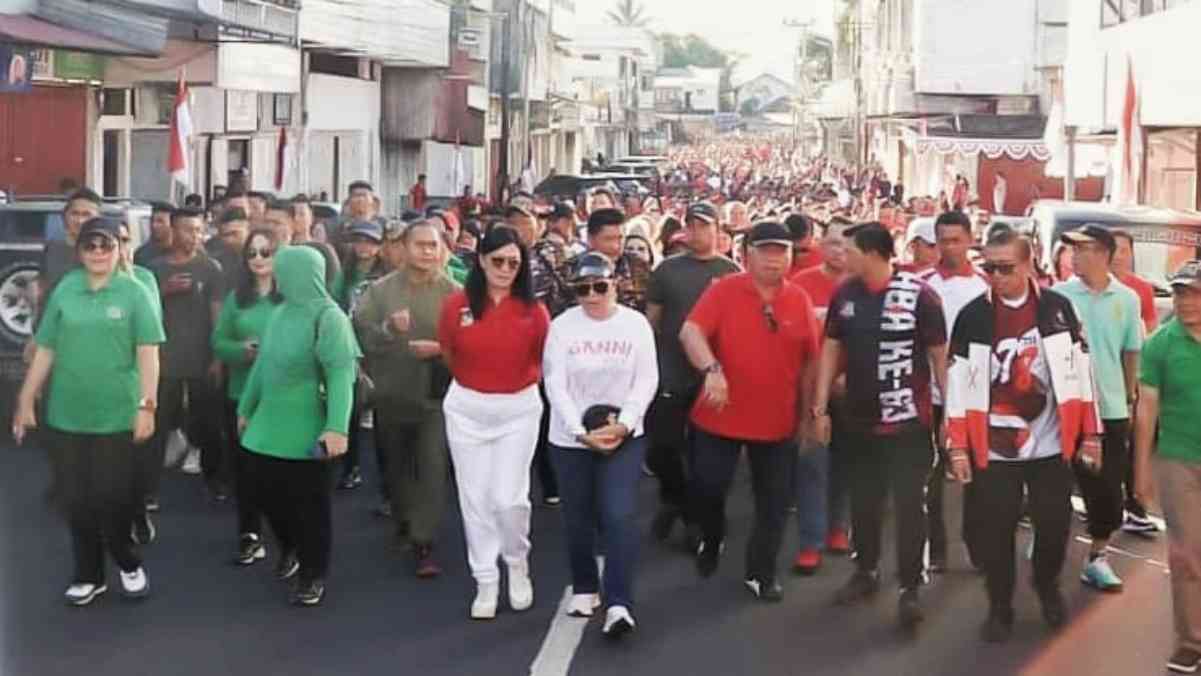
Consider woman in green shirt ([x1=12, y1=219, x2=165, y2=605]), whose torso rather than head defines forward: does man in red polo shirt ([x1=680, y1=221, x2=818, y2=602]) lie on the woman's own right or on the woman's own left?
on the woman's own left

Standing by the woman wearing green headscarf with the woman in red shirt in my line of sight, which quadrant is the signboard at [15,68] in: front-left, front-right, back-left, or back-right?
back-left

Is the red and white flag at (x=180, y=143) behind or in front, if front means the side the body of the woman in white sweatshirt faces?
behind

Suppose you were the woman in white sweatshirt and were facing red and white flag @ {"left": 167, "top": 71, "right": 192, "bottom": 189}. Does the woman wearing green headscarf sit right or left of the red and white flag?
left

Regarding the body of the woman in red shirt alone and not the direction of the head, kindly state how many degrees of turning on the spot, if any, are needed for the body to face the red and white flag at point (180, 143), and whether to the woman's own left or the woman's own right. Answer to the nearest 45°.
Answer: approximately 180°

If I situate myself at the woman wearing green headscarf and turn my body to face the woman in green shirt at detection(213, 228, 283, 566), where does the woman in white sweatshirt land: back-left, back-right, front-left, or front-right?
back-right

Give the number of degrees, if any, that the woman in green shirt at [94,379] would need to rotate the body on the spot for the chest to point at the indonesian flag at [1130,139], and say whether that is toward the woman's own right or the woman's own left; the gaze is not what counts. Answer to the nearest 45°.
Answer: approximately 135° to the woman's own left

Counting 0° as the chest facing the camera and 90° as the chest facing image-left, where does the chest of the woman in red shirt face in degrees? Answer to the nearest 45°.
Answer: approximately 0°

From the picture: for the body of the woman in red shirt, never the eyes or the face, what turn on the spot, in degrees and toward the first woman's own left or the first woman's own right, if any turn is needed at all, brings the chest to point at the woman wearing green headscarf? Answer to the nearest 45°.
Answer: approximately 90° to the first woman's own right

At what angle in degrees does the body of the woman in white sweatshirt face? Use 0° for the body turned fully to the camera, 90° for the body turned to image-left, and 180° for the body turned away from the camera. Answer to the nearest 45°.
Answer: approximately 0°
